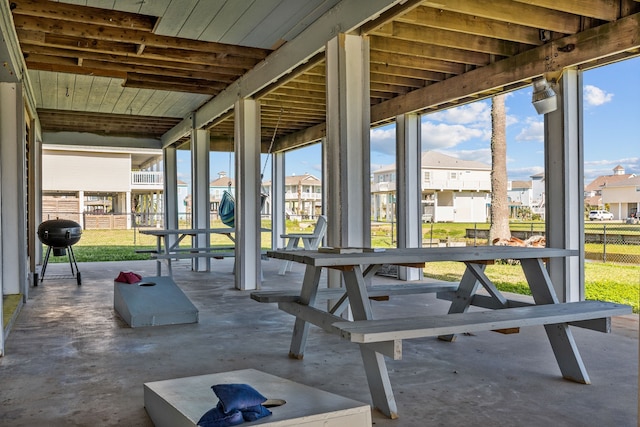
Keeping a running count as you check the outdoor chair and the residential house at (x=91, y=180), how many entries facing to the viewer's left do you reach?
1

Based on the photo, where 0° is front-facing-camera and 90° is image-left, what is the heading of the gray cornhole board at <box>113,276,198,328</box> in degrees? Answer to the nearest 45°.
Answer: approximately 0°

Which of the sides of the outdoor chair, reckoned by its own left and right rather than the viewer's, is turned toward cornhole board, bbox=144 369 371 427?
left

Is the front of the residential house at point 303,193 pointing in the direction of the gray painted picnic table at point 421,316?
yes

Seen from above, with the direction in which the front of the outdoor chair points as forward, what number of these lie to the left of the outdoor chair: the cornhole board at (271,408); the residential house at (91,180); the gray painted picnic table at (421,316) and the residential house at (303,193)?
2

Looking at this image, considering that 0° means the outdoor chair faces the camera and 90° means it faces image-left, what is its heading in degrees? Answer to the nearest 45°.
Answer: approximately 90°

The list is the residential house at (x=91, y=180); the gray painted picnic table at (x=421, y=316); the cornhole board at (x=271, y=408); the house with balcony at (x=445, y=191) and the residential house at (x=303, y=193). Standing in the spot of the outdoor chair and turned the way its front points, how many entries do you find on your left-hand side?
2

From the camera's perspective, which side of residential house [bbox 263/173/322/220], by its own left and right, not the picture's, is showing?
front

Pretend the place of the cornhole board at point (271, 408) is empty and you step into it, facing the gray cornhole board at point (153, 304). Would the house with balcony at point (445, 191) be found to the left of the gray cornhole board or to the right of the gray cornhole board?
right
